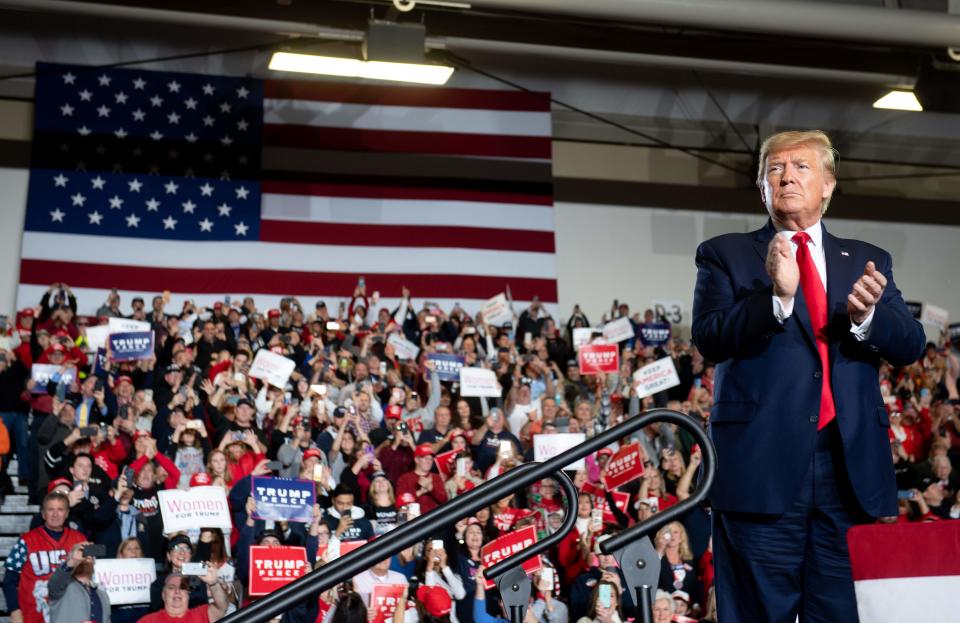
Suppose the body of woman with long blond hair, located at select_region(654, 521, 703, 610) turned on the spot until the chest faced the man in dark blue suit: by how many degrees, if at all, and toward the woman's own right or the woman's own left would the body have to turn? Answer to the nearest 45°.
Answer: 0° — they already face them

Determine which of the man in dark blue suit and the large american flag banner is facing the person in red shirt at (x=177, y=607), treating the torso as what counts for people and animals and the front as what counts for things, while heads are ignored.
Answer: the large american flag banner

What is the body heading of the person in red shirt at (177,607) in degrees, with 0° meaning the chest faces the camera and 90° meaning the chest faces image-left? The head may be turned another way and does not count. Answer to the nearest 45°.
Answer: approximately 0°

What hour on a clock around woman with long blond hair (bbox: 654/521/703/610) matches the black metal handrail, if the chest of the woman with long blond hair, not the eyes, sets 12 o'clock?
The black metal handrail is roughly at 12 o'clock from the woman with long blond hair.

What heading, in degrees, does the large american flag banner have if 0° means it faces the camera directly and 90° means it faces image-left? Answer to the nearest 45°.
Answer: approximately 0°
